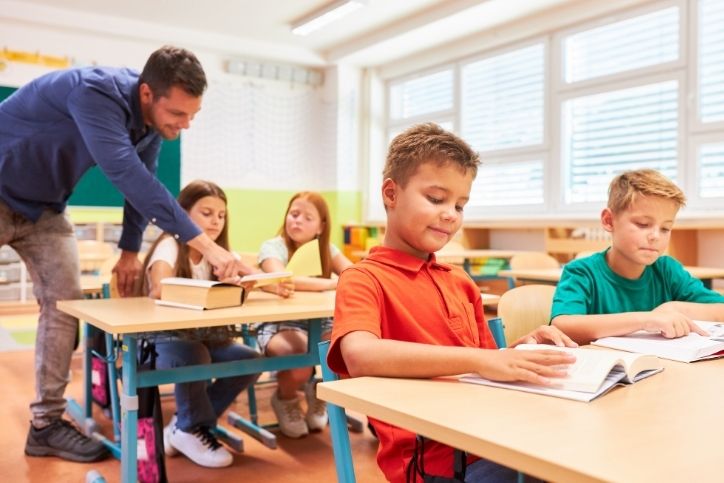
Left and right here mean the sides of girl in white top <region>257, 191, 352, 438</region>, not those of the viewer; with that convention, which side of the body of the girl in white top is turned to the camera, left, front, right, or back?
front

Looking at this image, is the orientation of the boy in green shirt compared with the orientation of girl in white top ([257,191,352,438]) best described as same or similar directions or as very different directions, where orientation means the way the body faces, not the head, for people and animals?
same or similar directions

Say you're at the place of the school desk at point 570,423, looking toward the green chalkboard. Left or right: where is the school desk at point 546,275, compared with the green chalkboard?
right

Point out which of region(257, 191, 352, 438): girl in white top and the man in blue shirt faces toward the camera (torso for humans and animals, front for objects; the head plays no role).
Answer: the girl in white top

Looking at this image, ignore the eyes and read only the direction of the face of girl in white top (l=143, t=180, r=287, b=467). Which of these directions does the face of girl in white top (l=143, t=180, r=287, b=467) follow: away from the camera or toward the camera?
toward the camera

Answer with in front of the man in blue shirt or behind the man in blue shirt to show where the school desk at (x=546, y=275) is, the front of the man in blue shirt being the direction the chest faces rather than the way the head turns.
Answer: in front

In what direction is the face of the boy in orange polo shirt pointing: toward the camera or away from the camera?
toward the camera

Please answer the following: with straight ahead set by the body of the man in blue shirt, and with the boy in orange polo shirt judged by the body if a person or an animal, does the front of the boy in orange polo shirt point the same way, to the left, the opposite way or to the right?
to the right

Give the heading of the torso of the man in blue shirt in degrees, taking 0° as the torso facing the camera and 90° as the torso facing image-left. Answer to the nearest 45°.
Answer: approximately 270°

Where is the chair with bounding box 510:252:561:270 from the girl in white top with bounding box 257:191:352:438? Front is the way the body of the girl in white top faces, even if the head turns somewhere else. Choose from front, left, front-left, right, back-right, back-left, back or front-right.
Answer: back-left

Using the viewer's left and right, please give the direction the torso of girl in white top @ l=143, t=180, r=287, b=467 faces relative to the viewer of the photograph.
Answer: facing the viewer and to the right of the viewer

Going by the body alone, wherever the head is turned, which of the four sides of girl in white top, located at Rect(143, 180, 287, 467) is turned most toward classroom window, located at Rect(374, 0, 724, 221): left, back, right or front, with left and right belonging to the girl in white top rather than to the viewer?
left

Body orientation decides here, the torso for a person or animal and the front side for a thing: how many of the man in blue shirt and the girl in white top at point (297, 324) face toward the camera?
1
